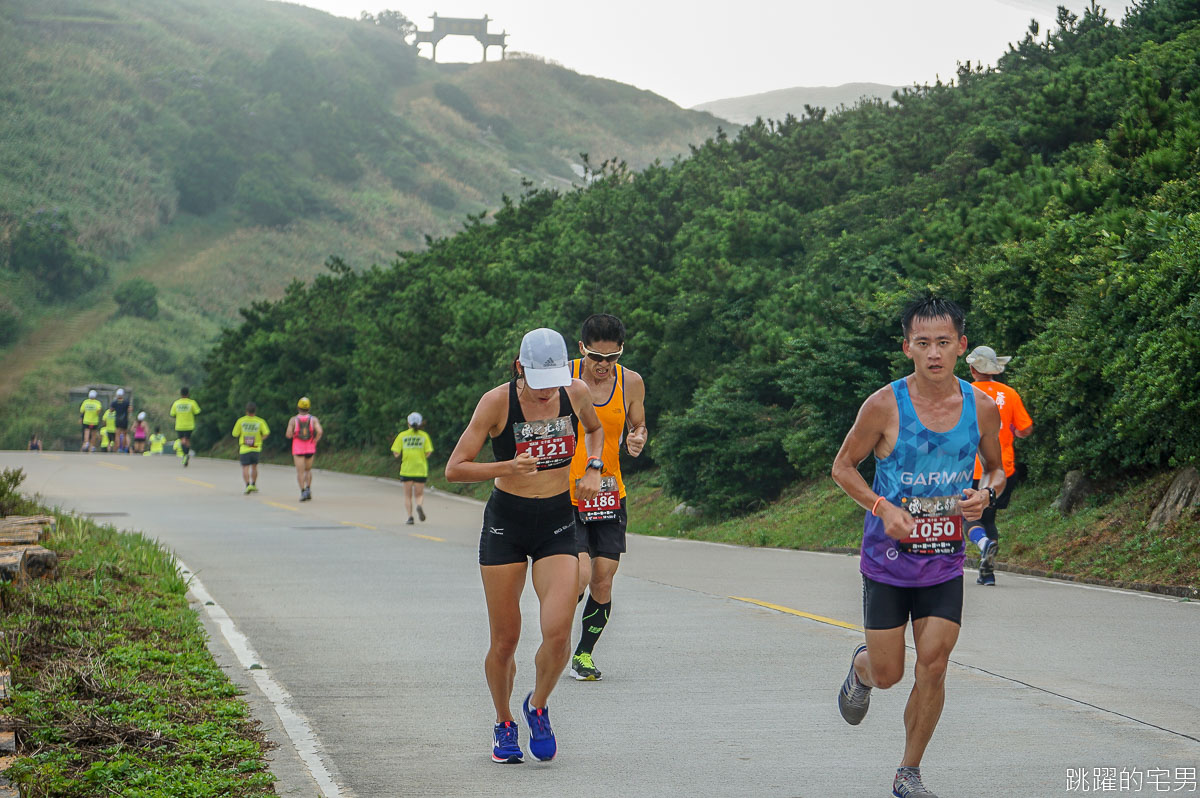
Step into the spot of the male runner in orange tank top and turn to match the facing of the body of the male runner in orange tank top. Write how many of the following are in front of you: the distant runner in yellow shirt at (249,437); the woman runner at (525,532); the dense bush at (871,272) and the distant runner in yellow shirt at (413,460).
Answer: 1

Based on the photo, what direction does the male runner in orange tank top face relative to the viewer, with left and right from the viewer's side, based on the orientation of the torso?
facing the viewer

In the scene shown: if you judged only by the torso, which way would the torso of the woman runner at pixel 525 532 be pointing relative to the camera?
toward the camera

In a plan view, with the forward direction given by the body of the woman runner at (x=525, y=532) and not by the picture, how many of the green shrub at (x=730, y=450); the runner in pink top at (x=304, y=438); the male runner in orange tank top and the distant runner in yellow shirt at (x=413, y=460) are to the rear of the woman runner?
4

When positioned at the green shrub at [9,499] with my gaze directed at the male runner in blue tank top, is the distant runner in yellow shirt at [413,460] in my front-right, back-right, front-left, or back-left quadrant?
back-left

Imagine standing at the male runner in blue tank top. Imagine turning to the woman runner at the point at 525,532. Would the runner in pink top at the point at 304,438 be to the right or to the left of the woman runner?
right
